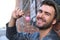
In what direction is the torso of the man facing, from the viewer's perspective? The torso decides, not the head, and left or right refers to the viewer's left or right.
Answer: facing the viewer and to the left of the viewer
